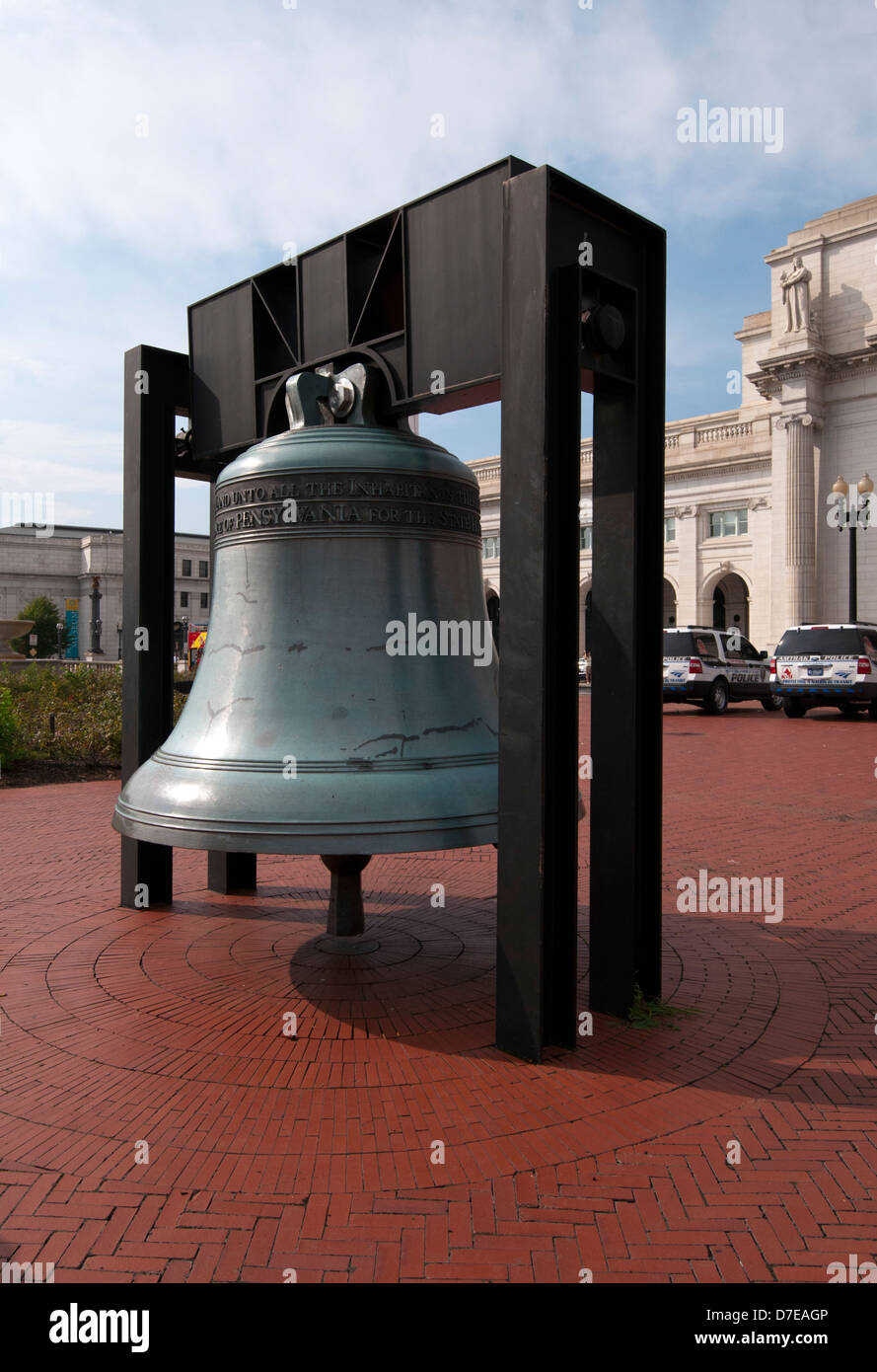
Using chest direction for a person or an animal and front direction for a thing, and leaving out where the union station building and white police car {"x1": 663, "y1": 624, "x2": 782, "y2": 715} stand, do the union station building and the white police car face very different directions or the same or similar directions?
very different directions

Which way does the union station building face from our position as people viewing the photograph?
facing the viewer and to the left of the viewer

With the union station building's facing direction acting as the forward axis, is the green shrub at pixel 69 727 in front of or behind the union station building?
in front

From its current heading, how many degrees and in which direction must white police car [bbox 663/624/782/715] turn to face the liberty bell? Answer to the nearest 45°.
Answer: approximately 135° to its right

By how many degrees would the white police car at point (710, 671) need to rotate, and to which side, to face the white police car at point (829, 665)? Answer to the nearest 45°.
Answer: approximately 90° to its right

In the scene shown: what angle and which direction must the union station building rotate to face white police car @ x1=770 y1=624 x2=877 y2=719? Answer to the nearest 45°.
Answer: approximately 45° to its left

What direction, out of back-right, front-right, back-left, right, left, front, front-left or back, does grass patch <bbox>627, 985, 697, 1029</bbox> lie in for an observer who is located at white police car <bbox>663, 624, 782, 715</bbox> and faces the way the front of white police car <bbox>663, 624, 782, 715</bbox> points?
back-right

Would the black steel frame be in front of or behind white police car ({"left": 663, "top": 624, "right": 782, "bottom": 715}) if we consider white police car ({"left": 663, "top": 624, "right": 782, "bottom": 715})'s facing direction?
behind

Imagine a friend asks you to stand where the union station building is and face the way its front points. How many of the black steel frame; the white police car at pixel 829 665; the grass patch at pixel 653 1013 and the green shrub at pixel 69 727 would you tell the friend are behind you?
0

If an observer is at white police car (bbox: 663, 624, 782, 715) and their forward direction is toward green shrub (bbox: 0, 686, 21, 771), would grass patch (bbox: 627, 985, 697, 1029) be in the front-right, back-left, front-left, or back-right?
front-left

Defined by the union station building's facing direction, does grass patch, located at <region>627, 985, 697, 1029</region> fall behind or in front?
in front
